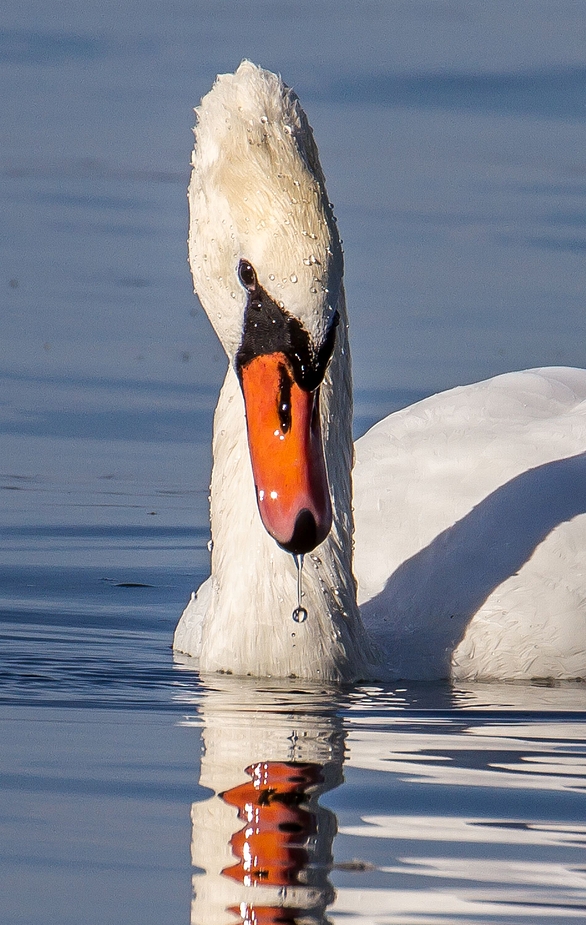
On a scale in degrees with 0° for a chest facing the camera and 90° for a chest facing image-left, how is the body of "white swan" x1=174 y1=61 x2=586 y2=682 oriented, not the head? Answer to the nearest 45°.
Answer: approximately 45°
